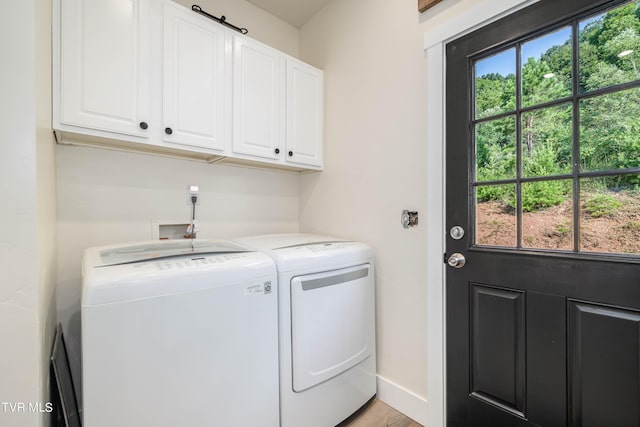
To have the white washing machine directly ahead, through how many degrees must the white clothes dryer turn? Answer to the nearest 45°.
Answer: approximately 90° to its right

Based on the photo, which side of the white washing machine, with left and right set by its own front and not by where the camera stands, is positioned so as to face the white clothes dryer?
left

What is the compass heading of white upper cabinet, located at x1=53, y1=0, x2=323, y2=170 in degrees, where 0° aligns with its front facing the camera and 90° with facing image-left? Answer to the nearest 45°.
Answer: approximately 315°

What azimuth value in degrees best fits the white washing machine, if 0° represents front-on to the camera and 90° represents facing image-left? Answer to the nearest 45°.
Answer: approximately 0°

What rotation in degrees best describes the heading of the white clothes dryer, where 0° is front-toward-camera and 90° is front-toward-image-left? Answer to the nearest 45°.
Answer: approximately 315°
